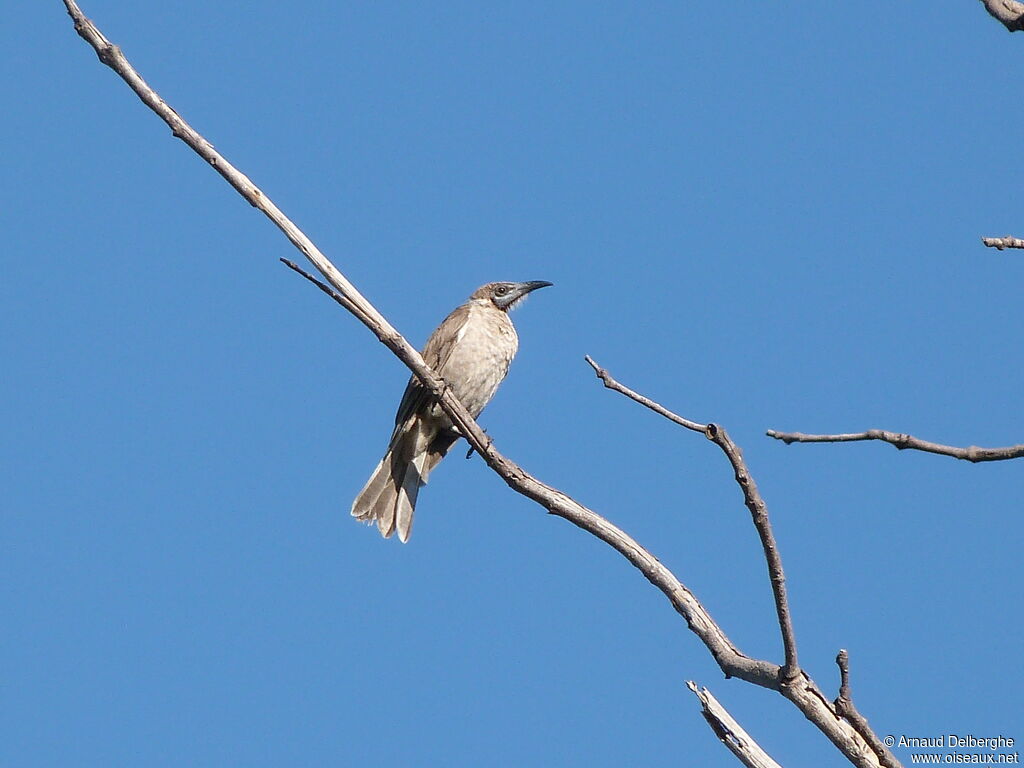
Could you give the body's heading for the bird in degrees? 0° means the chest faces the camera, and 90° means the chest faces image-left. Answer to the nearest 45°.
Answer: approximately 315°
